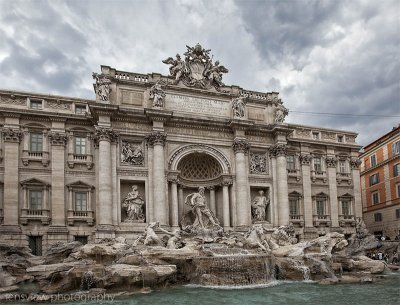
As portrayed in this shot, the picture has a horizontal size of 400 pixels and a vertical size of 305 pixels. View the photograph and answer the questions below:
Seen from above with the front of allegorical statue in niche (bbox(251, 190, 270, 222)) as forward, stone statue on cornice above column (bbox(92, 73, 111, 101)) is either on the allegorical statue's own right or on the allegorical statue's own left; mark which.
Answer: on the allegorical statue's own right

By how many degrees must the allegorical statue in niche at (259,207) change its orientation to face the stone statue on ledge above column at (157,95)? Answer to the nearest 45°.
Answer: approximately 45° to its right

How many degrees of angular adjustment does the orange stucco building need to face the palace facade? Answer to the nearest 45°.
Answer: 0° — it already faces it

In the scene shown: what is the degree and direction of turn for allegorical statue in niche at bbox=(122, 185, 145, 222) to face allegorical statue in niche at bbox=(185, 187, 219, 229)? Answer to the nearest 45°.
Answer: approximately 90° to its left

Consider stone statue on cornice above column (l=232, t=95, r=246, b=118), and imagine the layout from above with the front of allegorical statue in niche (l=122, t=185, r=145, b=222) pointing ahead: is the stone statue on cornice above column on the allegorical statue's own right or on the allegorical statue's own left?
on the allegorical statue's own left

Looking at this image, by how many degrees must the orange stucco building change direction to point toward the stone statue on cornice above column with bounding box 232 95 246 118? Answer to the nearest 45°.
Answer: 0° — it already faces it

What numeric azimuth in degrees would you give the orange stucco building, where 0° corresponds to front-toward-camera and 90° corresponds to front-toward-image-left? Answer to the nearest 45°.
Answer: approximately 45°

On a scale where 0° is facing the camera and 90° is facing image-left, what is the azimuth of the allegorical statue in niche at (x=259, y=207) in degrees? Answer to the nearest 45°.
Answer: approximately 0°

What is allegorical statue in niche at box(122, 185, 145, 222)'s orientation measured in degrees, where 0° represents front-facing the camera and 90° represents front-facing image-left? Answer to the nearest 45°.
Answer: approximately 0°
